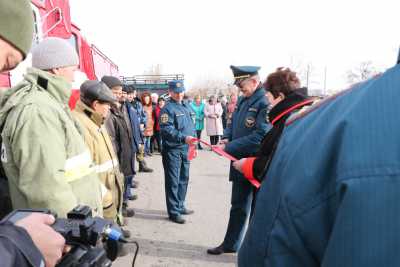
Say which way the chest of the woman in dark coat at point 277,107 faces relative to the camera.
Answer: to the viewer's left

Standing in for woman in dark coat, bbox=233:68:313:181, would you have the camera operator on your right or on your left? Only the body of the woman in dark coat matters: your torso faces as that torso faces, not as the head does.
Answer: on your left

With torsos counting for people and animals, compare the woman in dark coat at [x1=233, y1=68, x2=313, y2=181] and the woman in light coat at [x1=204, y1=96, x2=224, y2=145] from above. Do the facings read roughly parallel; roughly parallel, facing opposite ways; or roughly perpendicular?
roughly perpendicular

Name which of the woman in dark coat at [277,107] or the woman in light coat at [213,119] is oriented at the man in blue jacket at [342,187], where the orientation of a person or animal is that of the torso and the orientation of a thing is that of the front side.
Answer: the woman in light coat

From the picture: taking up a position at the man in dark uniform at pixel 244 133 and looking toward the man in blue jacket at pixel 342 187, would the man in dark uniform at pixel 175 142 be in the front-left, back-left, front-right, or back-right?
back-right

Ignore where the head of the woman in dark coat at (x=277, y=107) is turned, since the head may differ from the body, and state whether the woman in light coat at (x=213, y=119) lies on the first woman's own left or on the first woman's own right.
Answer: on the first woman's own right

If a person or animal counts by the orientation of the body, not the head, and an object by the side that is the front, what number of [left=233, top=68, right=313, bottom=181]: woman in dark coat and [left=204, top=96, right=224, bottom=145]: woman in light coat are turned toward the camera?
1

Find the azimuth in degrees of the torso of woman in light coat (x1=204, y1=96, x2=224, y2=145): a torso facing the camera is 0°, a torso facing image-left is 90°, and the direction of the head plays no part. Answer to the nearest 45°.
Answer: approximately 0°

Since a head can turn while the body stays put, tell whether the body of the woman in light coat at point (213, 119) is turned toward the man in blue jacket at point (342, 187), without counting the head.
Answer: yes
